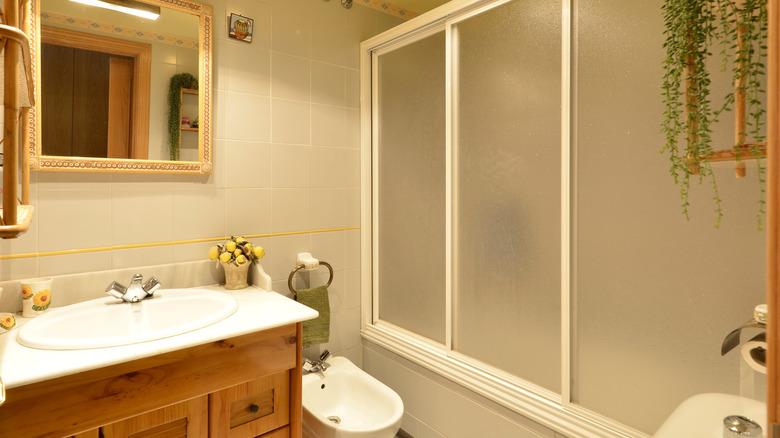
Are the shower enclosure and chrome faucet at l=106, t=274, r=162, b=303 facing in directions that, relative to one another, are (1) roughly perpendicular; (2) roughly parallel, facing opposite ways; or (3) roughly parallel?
roughly perpendicular

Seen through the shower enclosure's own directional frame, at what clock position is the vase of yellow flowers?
The vase of yellow flowers is roughly at 1 o'clock from the shower enclosure.

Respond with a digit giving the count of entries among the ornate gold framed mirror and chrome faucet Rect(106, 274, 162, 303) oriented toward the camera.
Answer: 2

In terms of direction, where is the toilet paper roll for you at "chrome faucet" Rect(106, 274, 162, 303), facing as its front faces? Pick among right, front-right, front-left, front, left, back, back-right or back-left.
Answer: front-left

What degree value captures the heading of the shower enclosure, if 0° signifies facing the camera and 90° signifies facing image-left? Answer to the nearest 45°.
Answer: approximately 45°

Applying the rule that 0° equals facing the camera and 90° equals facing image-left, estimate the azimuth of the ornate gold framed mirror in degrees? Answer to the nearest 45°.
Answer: approximately 0°

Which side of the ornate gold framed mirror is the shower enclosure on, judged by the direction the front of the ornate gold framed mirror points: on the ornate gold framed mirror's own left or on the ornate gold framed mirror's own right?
on the ornate gold framed mirror's own left

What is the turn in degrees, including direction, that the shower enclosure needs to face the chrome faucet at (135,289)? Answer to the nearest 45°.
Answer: approximately 45° to its right
